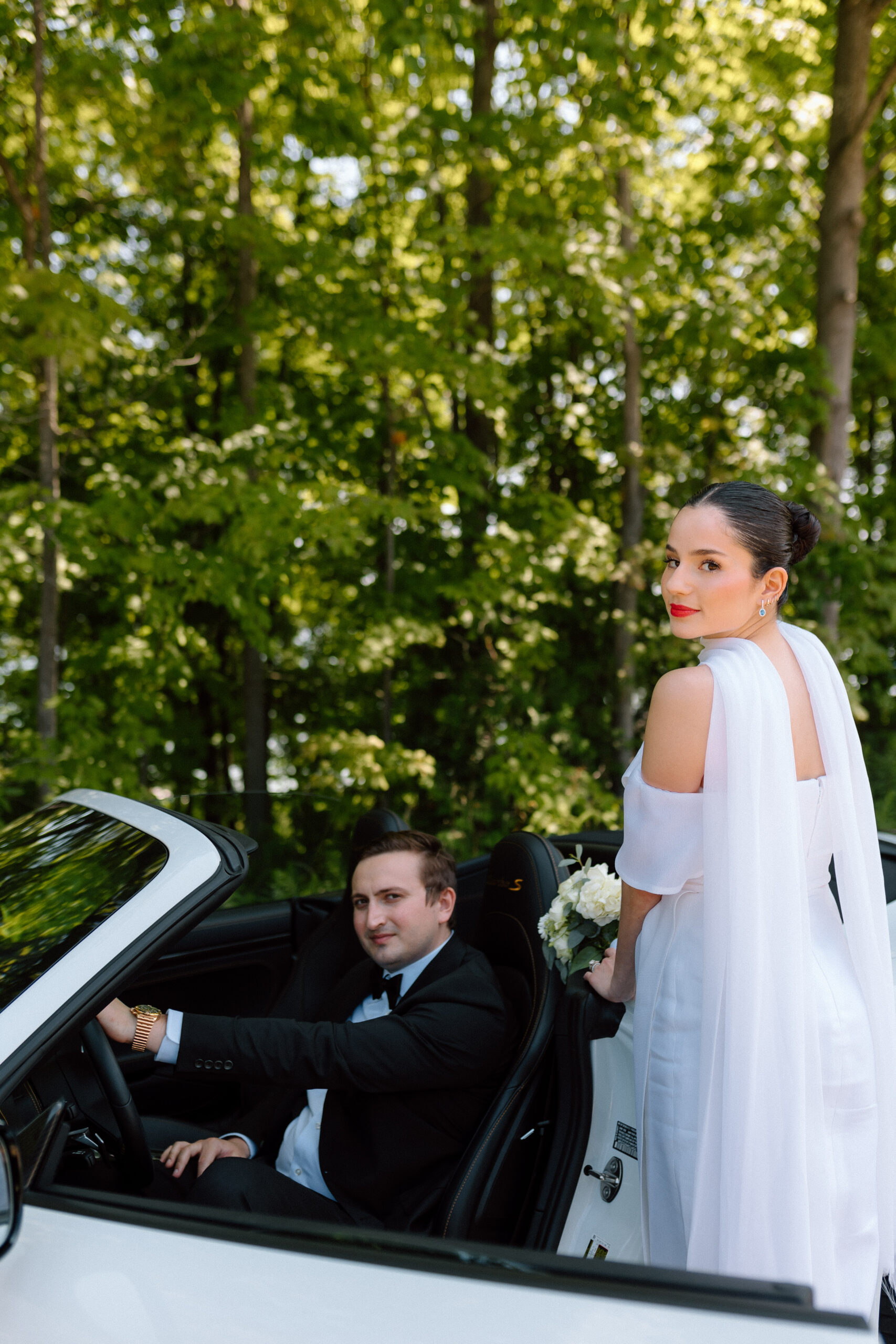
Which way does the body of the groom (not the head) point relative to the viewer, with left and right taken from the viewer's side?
facing the viewer and to the left of the viewer

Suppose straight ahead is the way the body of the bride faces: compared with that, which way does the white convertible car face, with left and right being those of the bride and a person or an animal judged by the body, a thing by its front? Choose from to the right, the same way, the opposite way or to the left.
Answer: to the left

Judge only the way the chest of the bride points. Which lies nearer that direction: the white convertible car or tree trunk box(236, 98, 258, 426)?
the tree trunk

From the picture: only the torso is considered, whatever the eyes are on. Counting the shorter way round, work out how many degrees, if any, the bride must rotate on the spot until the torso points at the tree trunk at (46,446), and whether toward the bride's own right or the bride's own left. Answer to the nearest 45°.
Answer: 0° — they already face it

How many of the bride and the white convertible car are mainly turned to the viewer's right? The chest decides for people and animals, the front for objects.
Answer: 0

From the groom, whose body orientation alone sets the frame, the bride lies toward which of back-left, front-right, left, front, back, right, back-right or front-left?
left

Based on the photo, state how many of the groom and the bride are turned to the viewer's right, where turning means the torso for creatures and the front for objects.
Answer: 0

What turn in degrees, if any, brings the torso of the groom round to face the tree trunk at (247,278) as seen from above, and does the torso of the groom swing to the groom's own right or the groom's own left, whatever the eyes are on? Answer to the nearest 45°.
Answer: approximately 135° to the groom's own right

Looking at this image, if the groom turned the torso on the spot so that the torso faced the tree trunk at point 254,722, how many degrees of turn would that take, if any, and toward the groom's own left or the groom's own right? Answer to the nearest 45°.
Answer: approximately 135° to the groom's own right

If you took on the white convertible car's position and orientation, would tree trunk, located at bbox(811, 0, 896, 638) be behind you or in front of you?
behind

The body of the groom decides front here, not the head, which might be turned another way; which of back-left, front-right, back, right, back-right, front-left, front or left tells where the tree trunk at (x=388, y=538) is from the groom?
back-right

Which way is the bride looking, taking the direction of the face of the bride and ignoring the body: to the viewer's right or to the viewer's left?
to the viewer's left

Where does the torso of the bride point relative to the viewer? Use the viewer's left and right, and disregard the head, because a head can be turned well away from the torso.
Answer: facing away from the viewer and to the left of the viewer

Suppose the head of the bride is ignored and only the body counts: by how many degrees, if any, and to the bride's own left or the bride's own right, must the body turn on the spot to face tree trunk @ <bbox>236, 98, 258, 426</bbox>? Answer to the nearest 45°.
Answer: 0° — they already face it
